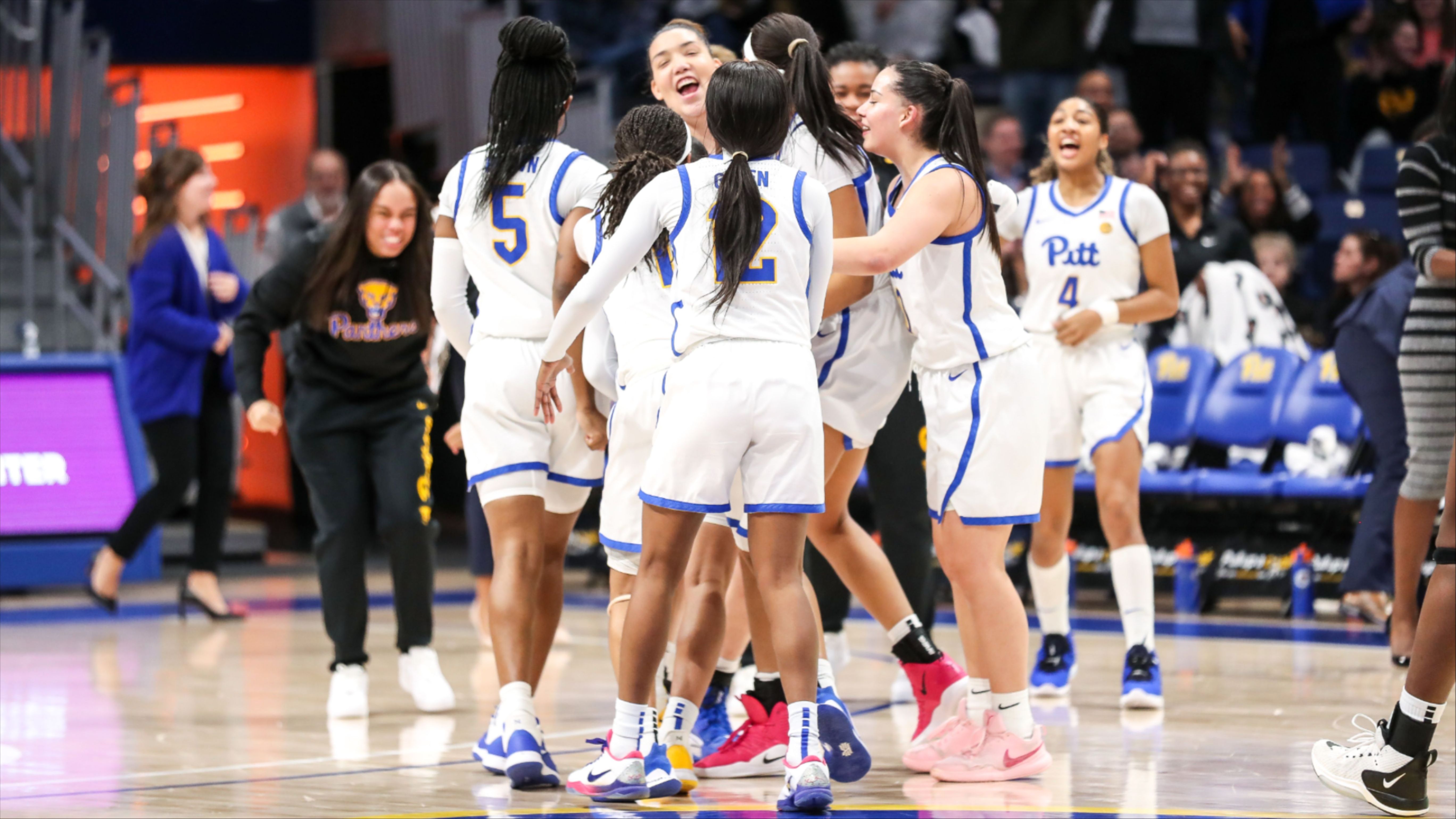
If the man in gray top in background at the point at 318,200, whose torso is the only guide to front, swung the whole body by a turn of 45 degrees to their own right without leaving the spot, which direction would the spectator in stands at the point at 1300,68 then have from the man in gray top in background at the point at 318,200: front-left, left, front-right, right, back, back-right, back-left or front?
back-left

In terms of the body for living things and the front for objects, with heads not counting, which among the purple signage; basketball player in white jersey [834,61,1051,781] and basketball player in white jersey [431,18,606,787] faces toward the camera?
the purple signage

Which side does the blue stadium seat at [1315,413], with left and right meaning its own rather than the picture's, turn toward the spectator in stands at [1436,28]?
back

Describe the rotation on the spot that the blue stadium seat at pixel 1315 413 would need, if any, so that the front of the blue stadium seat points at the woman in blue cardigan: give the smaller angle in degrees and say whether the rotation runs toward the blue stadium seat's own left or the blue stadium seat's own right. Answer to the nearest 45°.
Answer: approximately 90° to the blue stadium seat's own right

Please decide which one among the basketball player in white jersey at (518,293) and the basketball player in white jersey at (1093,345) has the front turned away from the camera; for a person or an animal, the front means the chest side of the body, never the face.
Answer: the basketball player in white jersey at (518,293)

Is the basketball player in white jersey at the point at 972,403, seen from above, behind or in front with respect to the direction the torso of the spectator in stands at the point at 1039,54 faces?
in front

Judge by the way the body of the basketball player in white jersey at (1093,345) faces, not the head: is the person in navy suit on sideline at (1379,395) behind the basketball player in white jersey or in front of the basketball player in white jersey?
behind

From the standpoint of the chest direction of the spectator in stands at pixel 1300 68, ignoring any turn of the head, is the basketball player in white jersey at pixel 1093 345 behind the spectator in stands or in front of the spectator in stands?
in front

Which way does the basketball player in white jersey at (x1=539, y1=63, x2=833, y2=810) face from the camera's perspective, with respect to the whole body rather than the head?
away from the camera

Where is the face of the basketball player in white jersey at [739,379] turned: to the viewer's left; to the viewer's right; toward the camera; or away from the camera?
away from the camera

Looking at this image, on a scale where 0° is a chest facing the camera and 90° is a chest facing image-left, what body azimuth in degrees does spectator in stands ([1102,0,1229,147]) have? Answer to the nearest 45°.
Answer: approximately 0°

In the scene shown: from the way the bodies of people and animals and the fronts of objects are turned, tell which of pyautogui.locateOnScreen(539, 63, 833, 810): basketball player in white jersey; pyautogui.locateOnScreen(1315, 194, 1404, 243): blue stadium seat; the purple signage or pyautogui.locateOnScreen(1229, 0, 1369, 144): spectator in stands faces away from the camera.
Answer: the basketball player in white jersey
